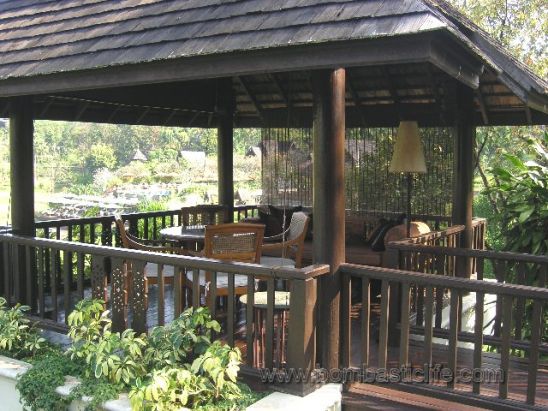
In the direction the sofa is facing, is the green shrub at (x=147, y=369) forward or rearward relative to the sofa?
forward

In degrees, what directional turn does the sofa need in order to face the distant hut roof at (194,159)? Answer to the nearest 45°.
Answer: approximately 135° to its right

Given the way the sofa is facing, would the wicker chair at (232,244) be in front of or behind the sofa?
in front

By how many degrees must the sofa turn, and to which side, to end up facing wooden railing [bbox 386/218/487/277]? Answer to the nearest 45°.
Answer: approximately 45° to its left

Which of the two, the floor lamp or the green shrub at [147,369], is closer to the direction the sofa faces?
the green shrub

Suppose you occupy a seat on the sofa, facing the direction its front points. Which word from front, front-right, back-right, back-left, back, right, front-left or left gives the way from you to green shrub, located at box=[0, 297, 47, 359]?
front

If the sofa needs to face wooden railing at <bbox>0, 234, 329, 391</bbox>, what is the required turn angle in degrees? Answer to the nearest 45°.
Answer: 0° — it already faces it

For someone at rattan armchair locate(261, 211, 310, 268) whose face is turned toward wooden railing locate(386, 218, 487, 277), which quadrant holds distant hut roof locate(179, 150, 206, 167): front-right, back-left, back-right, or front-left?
back-left

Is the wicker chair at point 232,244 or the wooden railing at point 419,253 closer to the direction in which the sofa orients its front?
the wicker chair

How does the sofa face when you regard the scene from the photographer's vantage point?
facing the viewer and to the left of the viewer

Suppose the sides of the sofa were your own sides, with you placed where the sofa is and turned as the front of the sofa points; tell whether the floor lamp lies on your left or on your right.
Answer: on your left

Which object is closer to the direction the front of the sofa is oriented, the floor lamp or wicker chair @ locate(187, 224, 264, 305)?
the wicker chair
